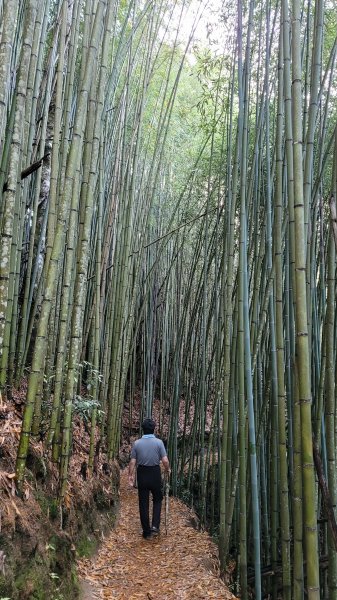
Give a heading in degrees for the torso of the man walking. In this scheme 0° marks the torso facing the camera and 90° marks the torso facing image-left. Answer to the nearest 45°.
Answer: approximately 180°
